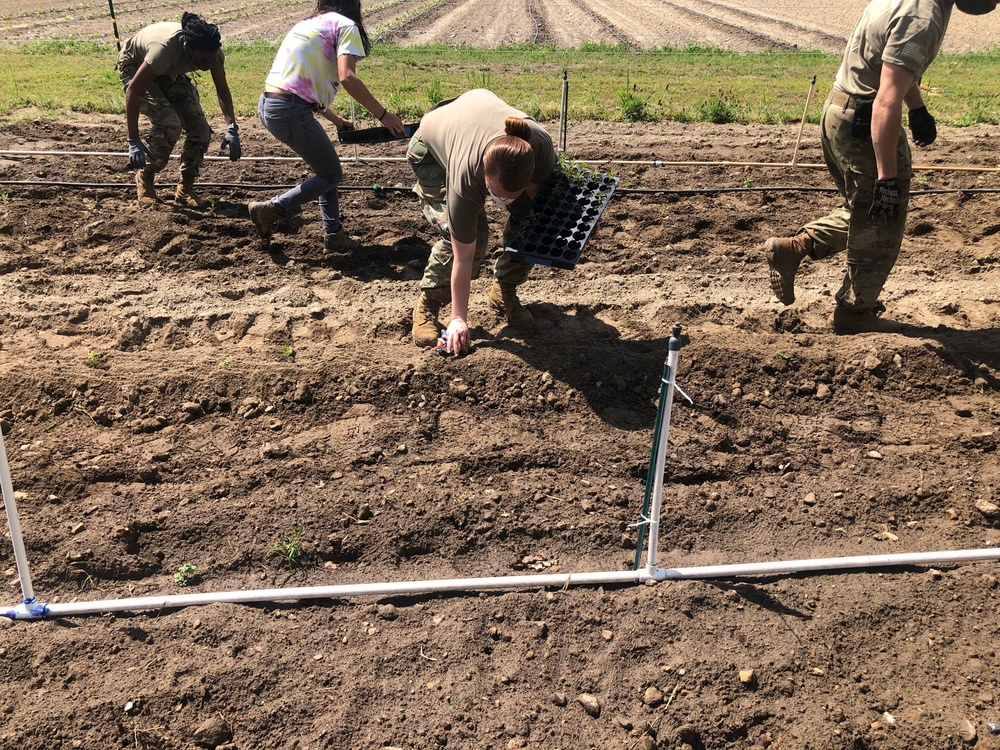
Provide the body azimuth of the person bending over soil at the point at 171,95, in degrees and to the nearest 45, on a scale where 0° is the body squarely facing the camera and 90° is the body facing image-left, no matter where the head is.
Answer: approximately 315°

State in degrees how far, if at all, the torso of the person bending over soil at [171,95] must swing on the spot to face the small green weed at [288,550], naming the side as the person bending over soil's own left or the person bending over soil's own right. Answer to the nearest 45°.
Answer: approximately 45° to the person bending over soil's own right

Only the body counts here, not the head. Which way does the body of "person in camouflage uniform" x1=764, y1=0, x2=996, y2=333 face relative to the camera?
to the viewer's right

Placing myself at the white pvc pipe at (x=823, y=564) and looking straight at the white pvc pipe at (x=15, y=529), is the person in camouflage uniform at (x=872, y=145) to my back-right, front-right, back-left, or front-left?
back-right

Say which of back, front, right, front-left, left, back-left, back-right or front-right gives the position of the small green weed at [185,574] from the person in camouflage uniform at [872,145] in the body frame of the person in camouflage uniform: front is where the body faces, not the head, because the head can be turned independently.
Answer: back-right

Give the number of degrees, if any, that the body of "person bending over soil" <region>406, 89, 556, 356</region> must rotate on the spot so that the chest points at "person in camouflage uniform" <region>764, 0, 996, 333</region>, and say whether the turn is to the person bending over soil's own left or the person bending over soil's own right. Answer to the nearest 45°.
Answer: approximately 45° to the person bending over soil's own left

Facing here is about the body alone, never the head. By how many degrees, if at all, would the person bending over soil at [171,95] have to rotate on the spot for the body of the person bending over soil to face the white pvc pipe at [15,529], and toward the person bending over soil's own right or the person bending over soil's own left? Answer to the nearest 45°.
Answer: approximately 45° to the person bending over soil's own right

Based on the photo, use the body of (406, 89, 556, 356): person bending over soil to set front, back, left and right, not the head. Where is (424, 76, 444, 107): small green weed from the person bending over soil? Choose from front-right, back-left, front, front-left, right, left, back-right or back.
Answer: back-left
